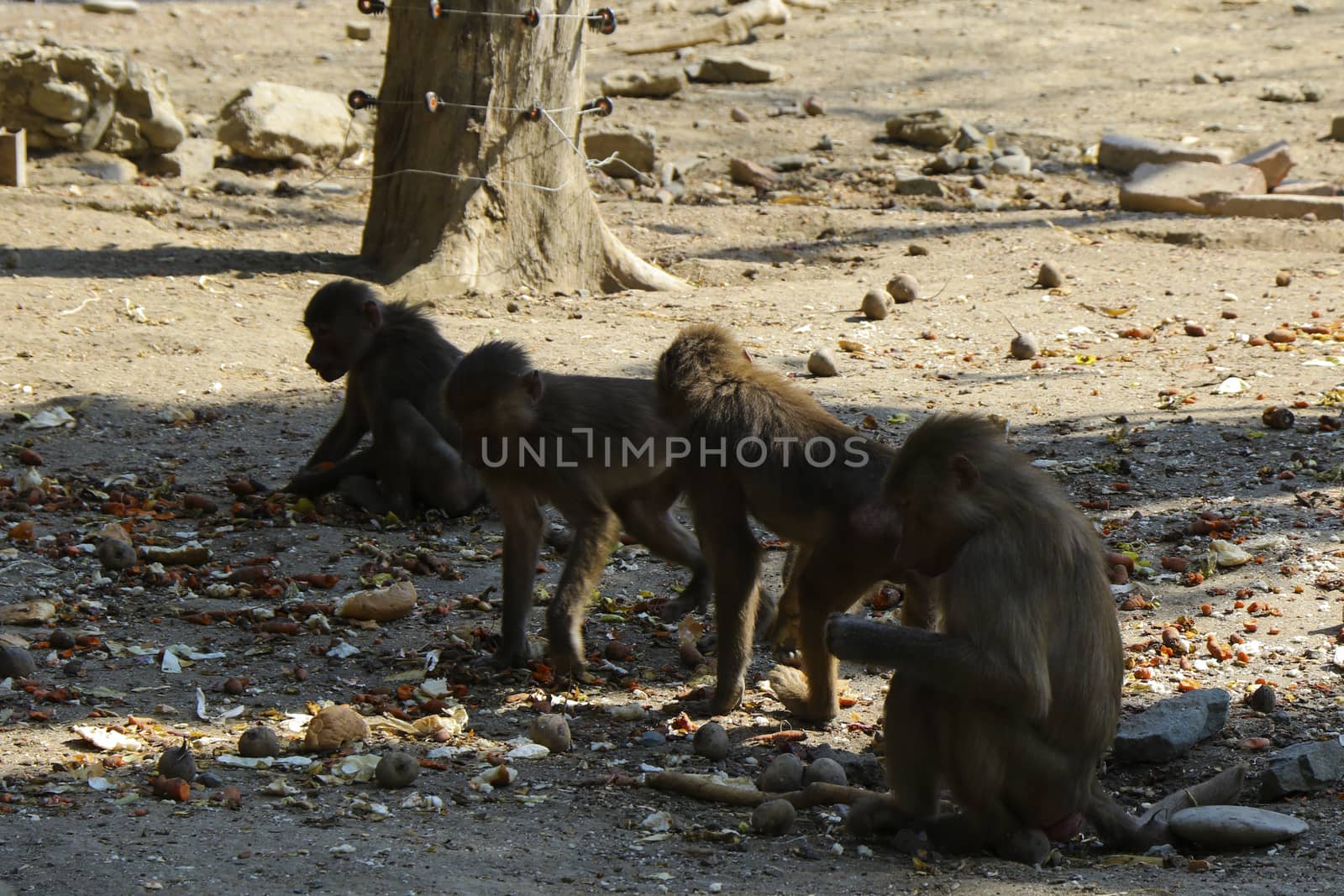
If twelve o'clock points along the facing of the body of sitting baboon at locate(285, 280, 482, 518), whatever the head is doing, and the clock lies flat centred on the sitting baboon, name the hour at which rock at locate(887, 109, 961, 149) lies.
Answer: The rock is roughly at 4 o'clock from the sitting baboon.

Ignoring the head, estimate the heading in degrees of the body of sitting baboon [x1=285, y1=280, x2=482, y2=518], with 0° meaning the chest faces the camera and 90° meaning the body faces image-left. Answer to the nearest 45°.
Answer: approximately 90°

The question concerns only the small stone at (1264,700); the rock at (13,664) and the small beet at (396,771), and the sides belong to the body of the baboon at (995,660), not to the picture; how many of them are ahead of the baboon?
2

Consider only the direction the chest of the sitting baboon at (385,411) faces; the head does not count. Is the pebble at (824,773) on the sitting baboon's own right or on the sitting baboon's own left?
on the sitting baboon's own left

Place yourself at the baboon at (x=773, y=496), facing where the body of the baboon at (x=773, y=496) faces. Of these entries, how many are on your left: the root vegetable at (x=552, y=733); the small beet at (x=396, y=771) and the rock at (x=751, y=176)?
2

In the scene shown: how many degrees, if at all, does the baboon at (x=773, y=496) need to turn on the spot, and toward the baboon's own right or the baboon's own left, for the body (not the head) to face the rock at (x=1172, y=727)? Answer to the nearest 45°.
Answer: approximately 180°

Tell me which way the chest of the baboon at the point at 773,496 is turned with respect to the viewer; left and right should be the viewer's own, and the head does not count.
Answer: facing away from the viewer and to the left of the viewer

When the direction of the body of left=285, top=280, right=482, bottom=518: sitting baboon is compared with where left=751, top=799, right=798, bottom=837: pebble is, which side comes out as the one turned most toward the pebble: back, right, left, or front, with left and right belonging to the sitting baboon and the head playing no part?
left

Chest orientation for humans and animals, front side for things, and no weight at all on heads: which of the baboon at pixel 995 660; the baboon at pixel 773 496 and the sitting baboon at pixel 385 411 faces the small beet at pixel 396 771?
the baboon at pixel 995 660

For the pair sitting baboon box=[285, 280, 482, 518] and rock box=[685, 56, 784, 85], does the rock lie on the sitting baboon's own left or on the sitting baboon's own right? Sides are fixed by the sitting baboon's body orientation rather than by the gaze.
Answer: on the sitting baboon's own right

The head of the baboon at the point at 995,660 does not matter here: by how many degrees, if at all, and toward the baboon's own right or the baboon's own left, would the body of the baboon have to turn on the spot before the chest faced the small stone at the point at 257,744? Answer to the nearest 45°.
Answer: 0° — it already faces it

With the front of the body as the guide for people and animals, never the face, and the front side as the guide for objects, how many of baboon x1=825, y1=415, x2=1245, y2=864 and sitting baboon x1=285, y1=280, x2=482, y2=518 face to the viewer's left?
2

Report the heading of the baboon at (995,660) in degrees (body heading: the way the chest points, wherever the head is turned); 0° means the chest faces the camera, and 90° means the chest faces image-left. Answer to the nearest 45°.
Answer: approximately 90°

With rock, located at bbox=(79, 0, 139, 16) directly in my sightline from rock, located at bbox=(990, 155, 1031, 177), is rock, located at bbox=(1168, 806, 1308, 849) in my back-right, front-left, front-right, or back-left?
back-left

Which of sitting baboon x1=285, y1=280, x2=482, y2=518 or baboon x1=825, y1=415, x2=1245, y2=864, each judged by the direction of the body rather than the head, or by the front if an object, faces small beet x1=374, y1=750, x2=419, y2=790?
the baboon x1=825, y1=415, x2=1245, y2=864
